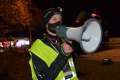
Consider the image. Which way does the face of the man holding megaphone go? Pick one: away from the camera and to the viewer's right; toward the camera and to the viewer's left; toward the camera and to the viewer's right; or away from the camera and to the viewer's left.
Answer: toward the camera and to the viewer's right

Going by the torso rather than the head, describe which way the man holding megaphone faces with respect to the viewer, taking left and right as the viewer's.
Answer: facing the viewer and to the right of the viewer
